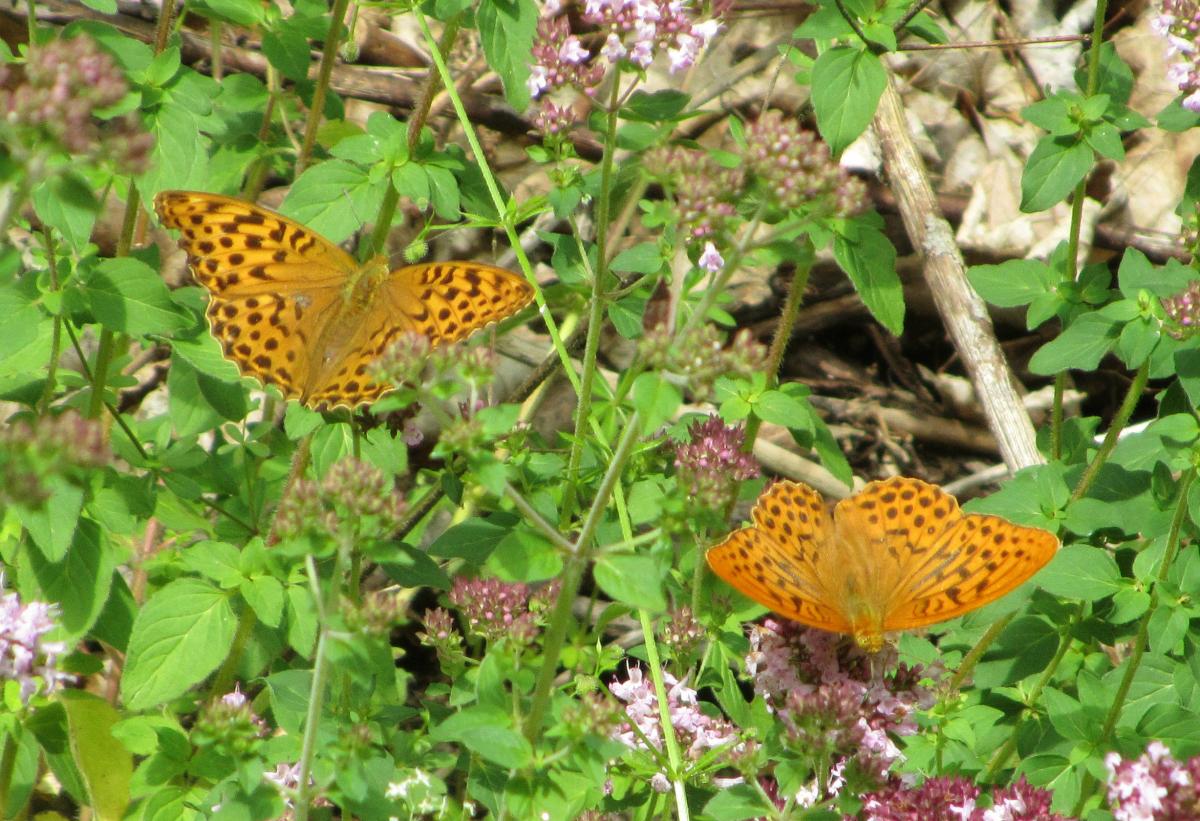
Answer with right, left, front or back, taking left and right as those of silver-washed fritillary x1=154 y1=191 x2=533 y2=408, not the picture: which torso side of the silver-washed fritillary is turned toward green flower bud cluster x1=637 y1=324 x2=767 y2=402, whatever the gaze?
right

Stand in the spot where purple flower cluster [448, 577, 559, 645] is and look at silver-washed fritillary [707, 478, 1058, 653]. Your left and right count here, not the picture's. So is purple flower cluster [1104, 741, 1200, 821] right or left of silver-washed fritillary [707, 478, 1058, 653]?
right

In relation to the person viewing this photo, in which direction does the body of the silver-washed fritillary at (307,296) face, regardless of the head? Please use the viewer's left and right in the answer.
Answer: facing away from the viewer and to the right of the viewer

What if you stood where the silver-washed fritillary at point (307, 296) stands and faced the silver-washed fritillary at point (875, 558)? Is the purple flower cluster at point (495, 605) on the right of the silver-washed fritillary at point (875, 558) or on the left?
right
